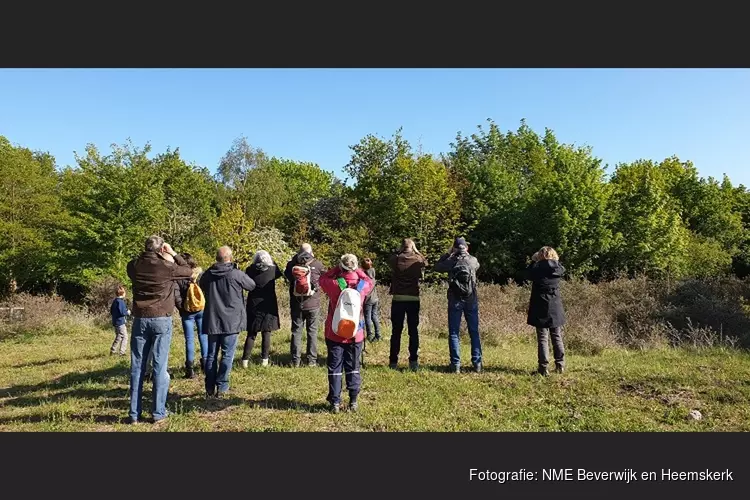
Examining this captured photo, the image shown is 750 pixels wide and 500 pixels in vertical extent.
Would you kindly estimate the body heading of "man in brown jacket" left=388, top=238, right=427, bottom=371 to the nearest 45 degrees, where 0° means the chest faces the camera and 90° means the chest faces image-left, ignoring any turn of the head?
approximately 180°

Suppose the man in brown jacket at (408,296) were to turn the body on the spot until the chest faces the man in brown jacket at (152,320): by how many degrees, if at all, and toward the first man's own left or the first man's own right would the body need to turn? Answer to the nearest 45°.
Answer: approximately 135° to the first man's own left

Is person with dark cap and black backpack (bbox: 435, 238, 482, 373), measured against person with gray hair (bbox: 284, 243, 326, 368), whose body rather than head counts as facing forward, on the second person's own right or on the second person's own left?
on the second person's own right

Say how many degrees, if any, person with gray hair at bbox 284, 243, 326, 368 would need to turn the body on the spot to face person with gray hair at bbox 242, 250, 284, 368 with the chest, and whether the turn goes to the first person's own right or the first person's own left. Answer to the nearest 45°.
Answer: approximately 90° to the first person's own left

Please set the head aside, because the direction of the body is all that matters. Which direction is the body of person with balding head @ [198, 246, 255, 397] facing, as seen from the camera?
away from the camera

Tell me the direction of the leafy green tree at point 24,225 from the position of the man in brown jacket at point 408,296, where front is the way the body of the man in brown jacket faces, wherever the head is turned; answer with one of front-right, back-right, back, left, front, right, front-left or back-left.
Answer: front-left

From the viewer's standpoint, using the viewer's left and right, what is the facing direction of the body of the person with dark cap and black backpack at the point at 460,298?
facing away from the viewer

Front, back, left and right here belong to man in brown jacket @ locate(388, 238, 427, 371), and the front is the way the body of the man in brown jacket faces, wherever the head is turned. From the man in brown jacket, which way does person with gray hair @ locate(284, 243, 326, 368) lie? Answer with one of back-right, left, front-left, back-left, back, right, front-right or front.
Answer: left

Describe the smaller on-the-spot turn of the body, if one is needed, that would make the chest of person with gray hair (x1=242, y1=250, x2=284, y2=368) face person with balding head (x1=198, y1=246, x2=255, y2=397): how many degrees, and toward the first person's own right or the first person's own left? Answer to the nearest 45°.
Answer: approximately 180°

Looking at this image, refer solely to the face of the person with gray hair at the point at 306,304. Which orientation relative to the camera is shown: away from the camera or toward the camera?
away from the camera

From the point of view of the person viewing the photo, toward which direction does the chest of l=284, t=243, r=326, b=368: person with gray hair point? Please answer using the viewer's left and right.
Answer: facing away from the viewer
